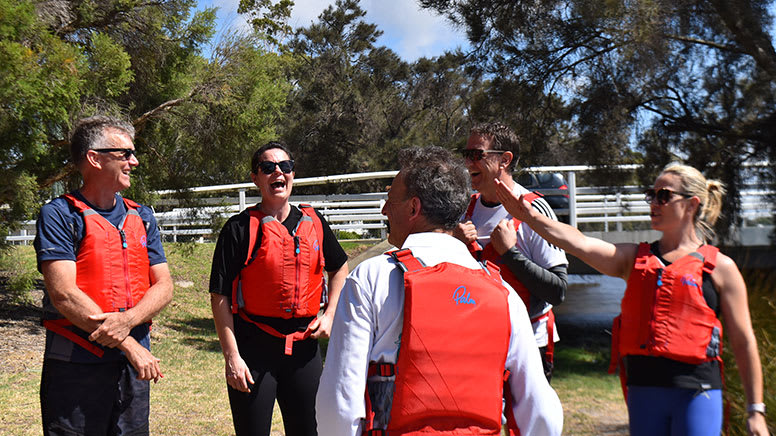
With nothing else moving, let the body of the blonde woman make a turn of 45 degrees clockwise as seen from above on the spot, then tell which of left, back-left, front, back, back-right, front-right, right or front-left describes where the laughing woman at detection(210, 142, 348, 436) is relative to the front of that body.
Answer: front

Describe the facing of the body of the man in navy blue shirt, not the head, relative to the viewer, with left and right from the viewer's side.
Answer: facing the viewer and to the right of the viewer

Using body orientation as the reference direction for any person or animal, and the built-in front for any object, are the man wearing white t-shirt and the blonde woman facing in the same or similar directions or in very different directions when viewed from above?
same or similar directions

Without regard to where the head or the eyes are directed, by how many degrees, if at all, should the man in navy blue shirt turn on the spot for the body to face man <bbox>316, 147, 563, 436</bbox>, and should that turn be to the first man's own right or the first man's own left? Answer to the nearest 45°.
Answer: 0° — they already face them

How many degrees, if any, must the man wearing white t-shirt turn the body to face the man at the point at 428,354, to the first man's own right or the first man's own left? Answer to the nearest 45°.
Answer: approximately 45° to the first man's own left

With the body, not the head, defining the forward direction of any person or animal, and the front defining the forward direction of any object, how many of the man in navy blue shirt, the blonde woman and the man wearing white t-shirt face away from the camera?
0

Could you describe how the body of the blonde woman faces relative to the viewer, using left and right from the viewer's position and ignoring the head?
facing the viewer and to the left of the viewer

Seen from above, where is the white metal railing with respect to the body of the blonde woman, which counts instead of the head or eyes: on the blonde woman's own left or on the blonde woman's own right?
on the blonde woman's own right

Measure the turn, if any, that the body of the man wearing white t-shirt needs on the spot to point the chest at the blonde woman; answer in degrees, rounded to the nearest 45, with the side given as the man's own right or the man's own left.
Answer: approximately 90° to the man's own left

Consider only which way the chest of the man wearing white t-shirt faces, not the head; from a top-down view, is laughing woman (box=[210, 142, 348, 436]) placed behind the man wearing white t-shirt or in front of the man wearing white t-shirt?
in front

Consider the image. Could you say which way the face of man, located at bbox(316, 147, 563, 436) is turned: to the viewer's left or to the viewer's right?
to the viewer's left

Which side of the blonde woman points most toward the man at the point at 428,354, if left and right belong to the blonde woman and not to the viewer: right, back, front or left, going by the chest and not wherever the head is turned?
front

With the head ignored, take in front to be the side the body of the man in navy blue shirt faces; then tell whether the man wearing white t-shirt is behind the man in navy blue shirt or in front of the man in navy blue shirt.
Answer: in front
